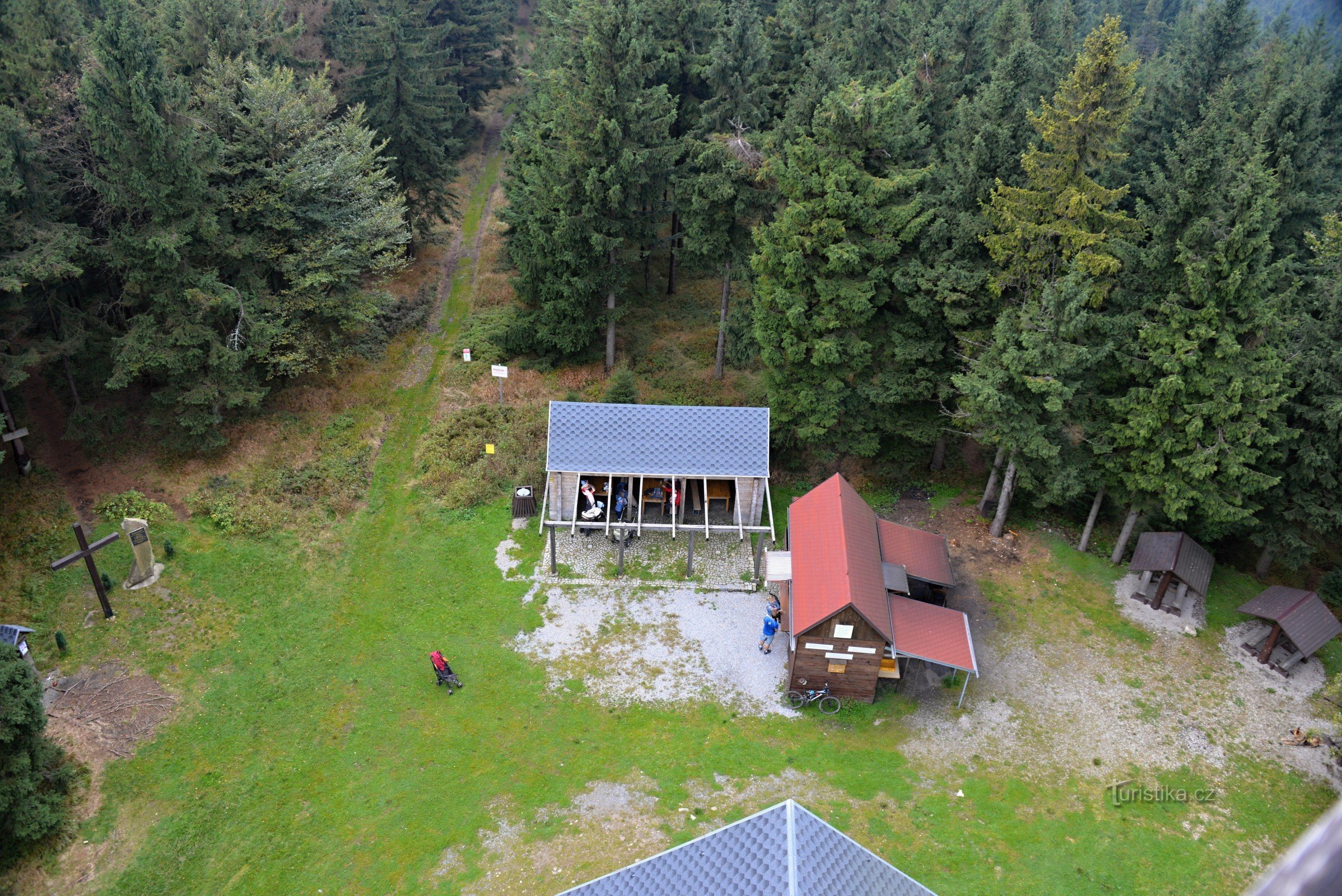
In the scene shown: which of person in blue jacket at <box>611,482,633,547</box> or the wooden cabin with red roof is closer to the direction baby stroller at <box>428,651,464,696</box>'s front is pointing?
the wooden cabin with red roof

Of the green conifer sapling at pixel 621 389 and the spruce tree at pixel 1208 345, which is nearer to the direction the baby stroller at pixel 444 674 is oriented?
the spruce tree

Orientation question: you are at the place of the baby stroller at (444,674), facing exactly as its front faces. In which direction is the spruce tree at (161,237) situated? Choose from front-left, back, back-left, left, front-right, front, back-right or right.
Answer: back

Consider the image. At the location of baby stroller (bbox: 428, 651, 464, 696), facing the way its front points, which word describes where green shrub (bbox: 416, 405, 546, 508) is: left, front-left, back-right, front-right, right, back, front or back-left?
back-left

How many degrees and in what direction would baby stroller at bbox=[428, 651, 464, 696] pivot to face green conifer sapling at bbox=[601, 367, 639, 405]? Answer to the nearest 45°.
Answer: approximately 90° to its left

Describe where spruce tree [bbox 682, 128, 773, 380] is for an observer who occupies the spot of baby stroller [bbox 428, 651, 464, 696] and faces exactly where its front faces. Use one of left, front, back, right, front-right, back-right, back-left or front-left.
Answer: left

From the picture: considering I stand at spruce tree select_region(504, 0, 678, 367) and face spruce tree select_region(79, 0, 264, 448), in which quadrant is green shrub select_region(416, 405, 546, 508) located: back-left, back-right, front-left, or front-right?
front-left

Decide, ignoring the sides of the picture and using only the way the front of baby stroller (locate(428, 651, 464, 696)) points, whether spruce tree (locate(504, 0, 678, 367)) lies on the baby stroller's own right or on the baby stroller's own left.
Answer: on the baby stroller's own left

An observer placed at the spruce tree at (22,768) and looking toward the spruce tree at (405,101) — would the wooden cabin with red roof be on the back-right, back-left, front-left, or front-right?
front-right

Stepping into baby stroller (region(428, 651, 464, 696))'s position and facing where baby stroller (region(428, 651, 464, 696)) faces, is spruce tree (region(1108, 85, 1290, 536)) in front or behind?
in front

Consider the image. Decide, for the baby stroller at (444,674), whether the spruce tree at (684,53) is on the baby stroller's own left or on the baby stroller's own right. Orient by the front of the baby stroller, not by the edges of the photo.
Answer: on the baby stroller's own left

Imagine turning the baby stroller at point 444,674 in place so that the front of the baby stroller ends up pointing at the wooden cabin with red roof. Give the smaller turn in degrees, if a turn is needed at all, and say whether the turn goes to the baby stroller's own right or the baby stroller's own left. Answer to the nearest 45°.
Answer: approximately 45° to the baby stroller's own left

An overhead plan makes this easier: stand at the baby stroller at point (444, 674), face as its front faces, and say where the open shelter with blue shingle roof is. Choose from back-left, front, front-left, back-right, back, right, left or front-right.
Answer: left

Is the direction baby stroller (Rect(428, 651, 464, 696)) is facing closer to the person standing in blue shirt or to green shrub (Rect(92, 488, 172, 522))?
the person standing in blue shirt

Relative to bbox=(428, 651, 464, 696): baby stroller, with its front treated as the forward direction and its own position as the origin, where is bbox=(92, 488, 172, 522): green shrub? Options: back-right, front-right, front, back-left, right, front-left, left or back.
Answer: back

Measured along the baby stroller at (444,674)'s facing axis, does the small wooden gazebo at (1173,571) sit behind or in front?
in front
